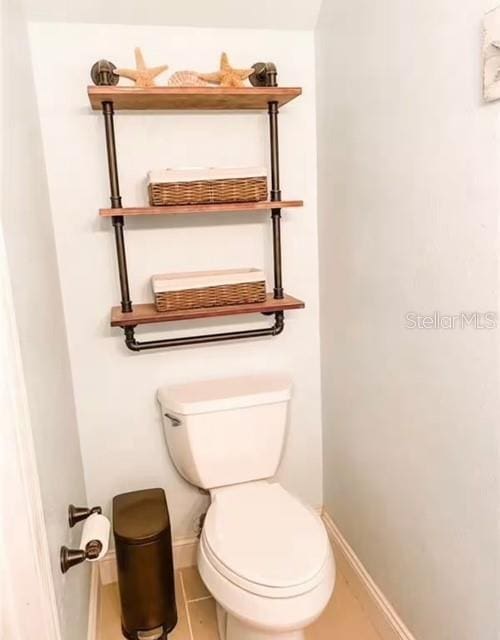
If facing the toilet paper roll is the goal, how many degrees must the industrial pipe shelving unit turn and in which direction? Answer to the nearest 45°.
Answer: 0° — it already faces it

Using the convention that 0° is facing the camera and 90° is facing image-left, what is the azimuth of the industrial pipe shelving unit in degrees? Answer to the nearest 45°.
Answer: approximately 0°
